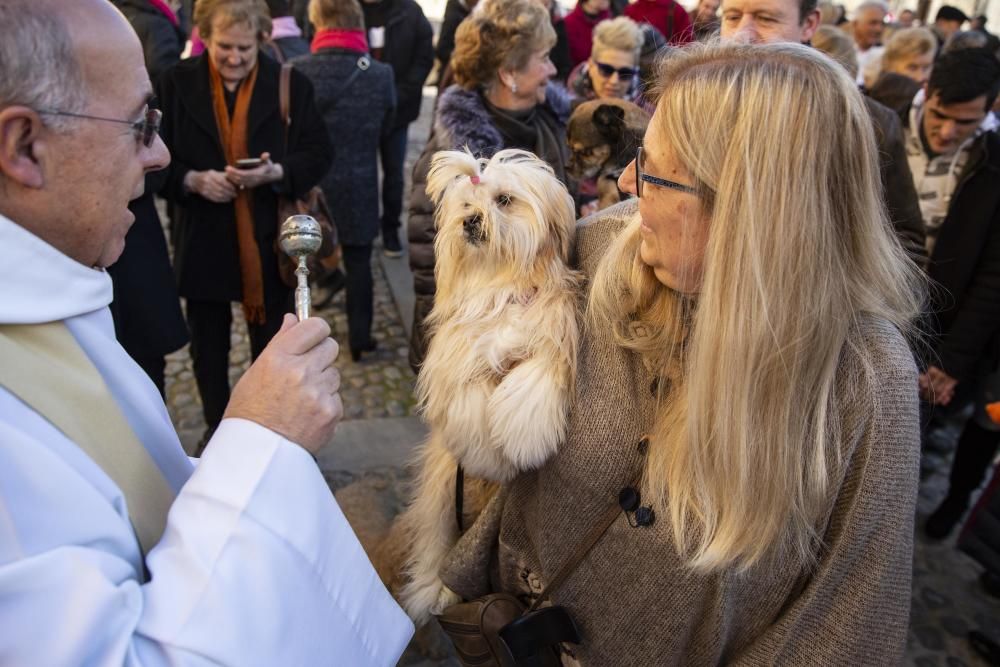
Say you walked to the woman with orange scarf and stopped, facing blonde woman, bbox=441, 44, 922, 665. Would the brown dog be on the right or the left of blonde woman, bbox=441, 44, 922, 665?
left

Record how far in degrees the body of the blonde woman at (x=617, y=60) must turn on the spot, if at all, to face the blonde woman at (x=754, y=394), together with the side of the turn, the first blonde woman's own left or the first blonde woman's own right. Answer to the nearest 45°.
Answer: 0° — they already face them

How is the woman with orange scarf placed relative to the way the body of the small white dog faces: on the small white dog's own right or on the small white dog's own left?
on the small white dog's own right

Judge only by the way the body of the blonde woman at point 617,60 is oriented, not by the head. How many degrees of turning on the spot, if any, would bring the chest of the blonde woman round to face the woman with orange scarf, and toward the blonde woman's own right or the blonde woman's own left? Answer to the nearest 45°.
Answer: approximately 45° to the blonde woman's own right

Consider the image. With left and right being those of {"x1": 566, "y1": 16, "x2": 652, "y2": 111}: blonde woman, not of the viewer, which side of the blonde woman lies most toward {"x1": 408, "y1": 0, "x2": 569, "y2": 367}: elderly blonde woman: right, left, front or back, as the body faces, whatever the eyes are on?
front

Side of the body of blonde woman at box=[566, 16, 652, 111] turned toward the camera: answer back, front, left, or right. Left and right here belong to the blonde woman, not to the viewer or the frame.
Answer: front

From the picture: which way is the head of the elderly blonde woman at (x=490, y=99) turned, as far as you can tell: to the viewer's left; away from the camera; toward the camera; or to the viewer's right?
to the viewer's right

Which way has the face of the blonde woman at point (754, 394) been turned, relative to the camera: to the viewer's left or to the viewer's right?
to the viewer's left

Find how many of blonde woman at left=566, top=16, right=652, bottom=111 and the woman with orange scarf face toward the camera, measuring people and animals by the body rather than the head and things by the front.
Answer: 2

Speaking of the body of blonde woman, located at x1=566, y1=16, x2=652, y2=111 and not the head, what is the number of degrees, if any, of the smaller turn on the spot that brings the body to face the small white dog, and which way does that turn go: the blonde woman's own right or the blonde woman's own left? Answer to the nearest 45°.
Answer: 0° — they already face it

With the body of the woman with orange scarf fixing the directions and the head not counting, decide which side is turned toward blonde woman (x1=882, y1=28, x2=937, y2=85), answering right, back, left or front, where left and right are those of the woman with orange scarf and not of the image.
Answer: left

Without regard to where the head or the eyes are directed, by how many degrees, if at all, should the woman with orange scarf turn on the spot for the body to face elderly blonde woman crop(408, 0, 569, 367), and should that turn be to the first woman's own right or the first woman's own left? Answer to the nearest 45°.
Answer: approximately 45° to the first woman's own left

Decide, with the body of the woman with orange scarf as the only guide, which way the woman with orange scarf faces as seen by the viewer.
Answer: toward the camera

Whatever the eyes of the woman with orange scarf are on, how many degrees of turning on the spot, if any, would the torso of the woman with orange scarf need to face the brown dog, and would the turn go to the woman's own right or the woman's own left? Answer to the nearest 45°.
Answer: approximately 45° to the woman's own left
